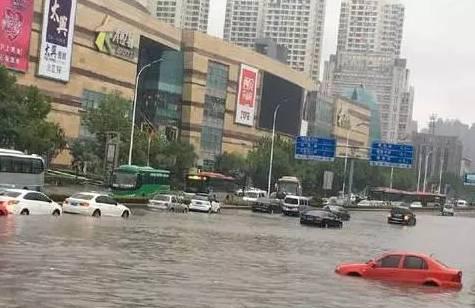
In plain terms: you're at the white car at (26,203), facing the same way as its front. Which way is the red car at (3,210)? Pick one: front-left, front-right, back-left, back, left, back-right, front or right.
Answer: back

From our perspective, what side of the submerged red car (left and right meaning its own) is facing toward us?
left

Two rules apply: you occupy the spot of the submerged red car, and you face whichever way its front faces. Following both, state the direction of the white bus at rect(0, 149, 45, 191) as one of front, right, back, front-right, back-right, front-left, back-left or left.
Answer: front-right

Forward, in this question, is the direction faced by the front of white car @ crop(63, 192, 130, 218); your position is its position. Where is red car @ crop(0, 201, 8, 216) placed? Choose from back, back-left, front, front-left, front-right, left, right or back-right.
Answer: back
